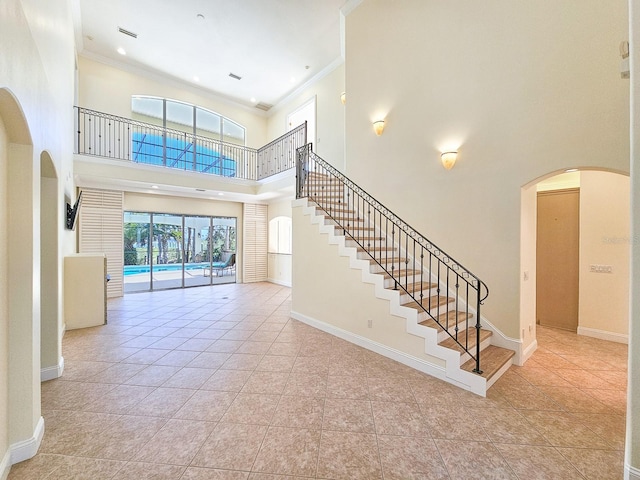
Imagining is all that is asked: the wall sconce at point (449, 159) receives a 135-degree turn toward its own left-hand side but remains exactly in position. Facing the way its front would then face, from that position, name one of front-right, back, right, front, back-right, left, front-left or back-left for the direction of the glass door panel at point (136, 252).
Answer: back

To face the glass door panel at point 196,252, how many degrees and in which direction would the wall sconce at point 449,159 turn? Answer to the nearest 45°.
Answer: approximately 45° to its right

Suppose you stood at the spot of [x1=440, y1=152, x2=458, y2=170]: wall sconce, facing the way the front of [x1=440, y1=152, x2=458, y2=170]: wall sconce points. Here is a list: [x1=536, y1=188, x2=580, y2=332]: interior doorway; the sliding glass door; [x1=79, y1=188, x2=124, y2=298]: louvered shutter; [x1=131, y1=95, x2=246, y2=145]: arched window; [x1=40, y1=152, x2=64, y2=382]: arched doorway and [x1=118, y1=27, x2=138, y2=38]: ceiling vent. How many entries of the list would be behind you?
1

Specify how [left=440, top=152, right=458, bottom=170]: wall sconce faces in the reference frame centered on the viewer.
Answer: facing the viewer and to the left of the viewer

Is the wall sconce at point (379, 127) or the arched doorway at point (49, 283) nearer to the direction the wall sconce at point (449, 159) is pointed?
the arched doorway

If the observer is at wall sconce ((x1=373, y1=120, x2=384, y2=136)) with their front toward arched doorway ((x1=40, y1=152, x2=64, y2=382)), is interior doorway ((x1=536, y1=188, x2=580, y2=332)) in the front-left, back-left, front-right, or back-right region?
back-left

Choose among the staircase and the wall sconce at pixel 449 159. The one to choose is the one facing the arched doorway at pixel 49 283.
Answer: the wall sconce

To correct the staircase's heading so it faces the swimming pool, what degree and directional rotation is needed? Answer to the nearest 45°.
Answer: approximately 135° to its right

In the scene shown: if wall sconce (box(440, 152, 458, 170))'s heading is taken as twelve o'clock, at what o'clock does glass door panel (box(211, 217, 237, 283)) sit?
The glass door panel is roughly at 2 o'clock from the wall sconce.

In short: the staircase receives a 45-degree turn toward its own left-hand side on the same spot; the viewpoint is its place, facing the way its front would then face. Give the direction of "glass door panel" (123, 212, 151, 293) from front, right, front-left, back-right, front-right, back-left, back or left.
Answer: back

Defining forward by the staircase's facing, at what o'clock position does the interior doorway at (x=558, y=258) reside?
The interior doorway is roughly at 9 o'clock from the staircase.

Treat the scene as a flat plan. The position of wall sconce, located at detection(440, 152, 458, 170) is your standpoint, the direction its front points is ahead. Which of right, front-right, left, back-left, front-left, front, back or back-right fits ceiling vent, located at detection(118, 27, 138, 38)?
front-right

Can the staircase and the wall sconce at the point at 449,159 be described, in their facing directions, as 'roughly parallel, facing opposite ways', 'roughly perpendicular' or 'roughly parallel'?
roughly perpendicular

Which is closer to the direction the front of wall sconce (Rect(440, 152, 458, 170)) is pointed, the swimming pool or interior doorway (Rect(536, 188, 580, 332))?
the swimming pool

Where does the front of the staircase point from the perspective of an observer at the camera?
facing the viewer and to the right of the viewer
